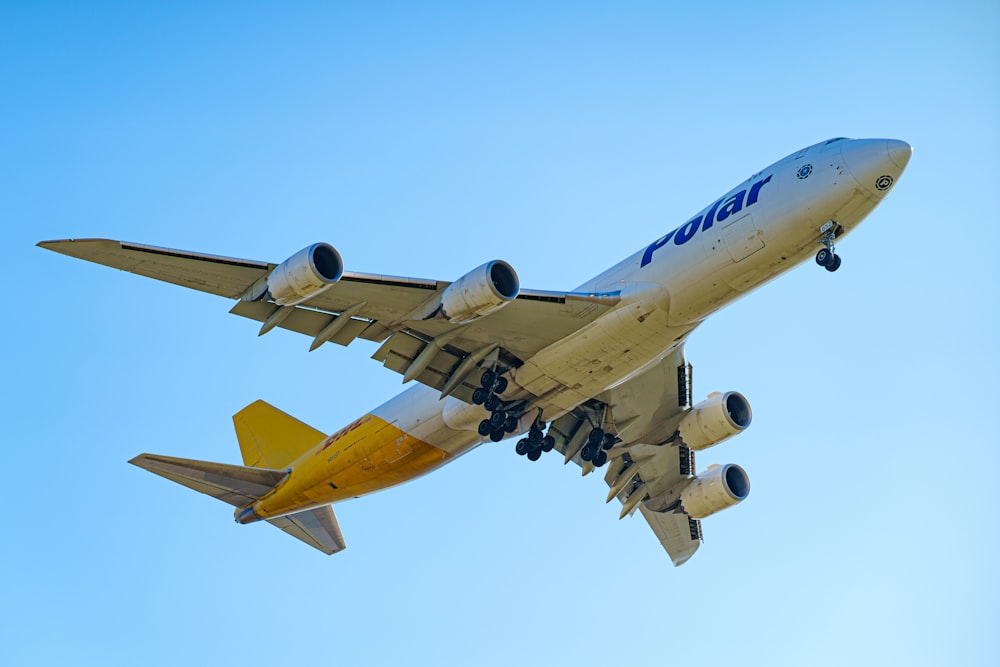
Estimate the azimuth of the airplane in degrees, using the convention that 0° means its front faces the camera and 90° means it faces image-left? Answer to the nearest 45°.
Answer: approximately 315°
